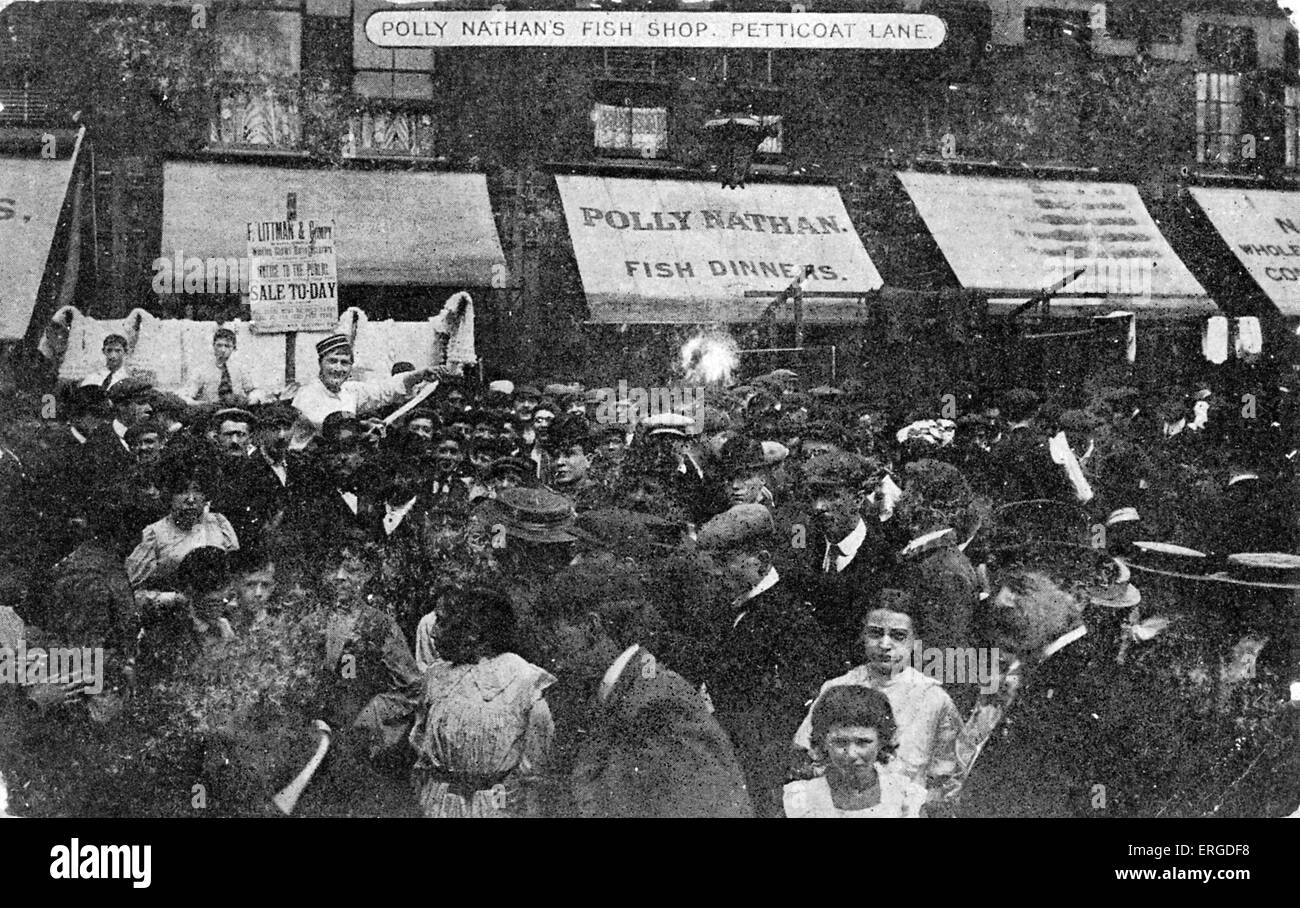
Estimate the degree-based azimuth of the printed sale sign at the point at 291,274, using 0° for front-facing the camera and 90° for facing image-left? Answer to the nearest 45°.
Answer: approximately 0°

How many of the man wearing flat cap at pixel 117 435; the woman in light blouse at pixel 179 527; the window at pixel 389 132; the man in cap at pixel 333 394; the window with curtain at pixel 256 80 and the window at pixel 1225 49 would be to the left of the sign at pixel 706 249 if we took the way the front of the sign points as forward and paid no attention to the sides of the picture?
1

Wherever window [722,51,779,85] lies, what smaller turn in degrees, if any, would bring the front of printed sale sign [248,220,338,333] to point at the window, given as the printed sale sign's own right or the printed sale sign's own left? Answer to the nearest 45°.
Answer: approximately 90° to the printed sale sign's own left

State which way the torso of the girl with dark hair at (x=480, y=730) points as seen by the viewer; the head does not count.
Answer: away from the camera

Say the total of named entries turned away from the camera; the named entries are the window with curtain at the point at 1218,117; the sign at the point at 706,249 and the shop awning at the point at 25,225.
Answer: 0

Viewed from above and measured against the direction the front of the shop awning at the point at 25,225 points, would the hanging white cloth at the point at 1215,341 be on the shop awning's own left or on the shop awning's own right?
on the shop awning's own left

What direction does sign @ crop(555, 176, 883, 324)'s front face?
toward the camera

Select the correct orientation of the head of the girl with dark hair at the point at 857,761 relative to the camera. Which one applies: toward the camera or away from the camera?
toward the camera

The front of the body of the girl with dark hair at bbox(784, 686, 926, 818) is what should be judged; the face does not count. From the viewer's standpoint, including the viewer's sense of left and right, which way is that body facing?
facing the viewer
